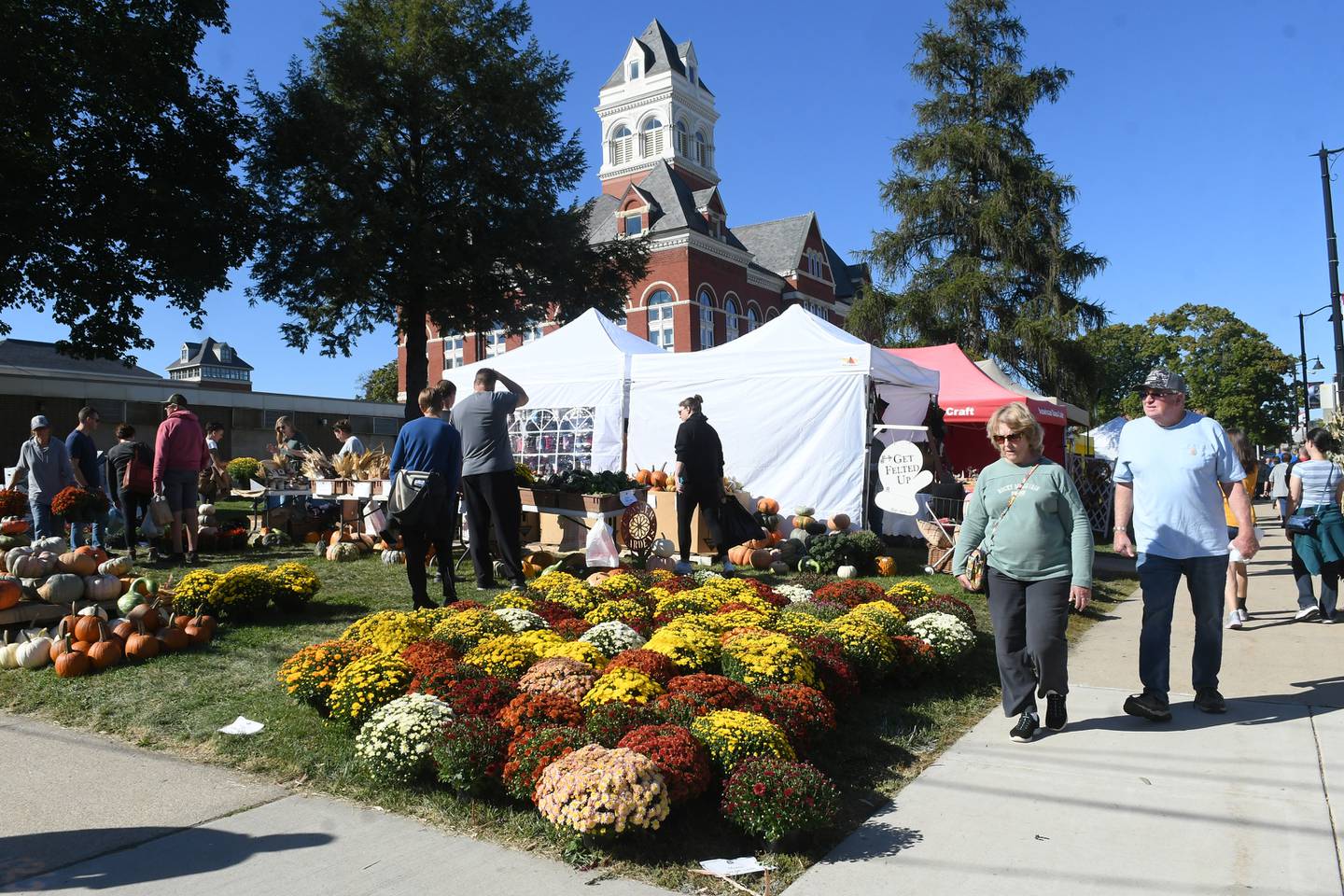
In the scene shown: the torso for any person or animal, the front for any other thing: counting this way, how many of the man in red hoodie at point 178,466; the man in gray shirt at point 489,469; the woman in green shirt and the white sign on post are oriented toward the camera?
2

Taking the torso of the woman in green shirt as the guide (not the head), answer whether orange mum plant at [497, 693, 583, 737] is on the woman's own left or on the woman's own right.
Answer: on the woman's own right

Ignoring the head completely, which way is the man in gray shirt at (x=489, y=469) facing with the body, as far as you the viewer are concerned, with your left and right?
facing away from the viewer

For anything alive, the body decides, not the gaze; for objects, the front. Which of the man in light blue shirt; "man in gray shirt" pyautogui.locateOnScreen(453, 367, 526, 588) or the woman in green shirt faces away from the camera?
the man in gray shirt

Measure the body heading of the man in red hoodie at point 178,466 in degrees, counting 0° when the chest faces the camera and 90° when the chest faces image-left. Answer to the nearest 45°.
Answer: approximately 180°

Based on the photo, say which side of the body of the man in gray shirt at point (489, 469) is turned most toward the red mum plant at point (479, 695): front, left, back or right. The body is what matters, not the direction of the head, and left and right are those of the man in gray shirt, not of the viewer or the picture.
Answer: back

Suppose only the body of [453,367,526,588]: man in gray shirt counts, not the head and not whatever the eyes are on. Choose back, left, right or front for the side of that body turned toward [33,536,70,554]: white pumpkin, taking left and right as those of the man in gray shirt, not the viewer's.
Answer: left

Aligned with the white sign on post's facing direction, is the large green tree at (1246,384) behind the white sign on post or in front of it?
behind

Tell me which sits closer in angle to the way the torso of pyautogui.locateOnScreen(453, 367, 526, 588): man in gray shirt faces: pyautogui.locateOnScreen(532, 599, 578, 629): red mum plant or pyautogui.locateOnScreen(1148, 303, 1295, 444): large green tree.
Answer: the large green tree

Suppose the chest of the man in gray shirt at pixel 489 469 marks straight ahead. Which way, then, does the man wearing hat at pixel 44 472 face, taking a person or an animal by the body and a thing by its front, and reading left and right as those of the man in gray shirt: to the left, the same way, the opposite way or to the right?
the opposite way

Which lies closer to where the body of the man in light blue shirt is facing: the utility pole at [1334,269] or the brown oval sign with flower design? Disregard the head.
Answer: the brown oval sign with flower design

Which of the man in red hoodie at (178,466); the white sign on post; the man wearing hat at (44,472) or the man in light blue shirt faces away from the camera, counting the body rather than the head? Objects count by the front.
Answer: the man in red hoodie
